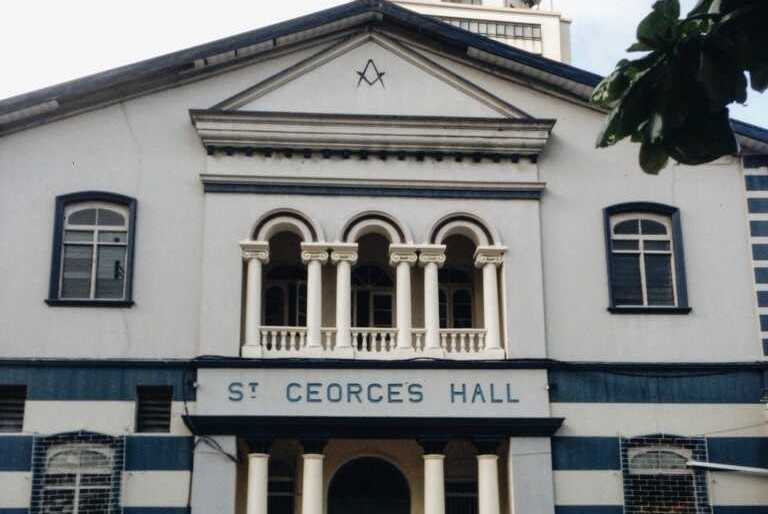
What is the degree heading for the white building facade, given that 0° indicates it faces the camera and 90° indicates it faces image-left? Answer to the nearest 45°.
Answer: approximately 0°
